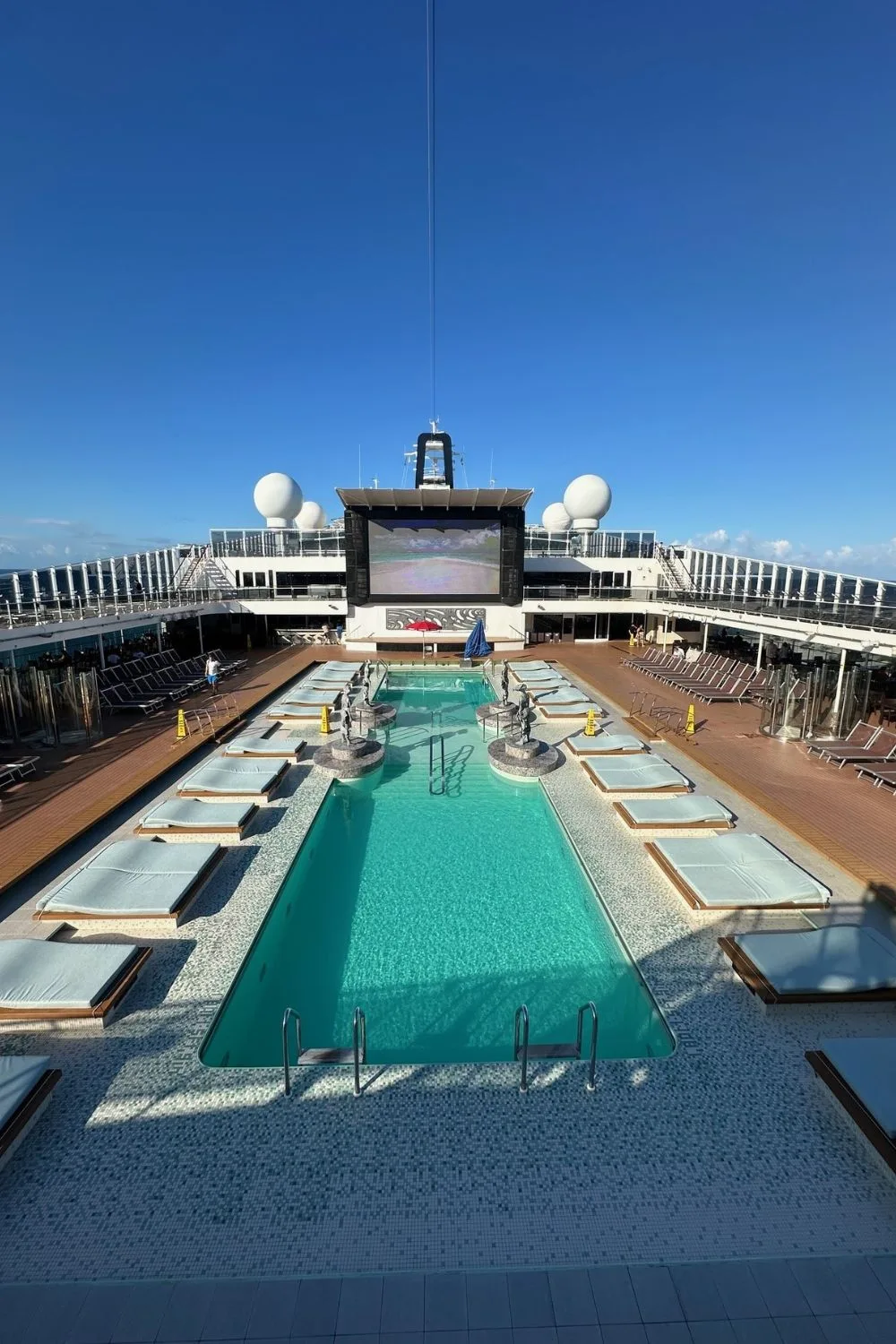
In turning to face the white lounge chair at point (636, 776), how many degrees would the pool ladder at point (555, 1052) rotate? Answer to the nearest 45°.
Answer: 0° — it already faces it

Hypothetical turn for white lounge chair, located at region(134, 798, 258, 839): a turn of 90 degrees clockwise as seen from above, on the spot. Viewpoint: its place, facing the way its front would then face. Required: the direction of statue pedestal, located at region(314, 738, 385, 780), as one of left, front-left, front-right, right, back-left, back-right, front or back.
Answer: back-left

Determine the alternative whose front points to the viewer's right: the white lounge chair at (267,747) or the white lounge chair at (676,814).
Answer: the white lounge chair at (267,747)

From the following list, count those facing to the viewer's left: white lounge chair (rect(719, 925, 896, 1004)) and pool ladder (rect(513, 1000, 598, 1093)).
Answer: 1

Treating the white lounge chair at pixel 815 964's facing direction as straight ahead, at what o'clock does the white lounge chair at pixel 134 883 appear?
the white lounge chair at pixel 134 883 is roughly at 11 o'clock from the white lounge chair at pixel 815 964.

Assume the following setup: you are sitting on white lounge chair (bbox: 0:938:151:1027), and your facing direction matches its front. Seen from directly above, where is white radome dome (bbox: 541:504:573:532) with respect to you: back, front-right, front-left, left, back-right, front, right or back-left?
front-left

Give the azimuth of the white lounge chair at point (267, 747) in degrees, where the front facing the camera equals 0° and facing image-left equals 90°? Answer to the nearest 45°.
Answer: approximately 270°

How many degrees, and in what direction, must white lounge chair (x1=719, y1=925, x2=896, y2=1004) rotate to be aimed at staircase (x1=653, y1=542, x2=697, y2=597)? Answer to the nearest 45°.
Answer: approximately 90° to its right

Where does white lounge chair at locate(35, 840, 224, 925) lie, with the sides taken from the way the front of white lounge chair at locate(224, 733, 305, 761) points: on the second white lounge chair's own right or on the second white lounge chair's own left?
on the second white lounge chair's own right

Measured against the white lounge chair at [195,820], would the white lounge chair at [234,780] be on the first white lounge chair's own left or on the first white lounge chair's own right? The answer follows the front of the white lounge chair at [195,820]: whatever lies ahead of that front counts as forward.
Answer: on the first white lounge chair's own left

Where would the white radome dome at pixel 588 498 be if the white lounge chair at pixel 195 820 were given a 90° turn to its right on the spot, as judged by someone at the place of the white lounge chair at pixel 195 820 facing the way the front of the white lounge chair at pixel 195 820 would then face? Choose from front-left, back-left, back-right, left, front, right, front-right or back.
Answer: back-left

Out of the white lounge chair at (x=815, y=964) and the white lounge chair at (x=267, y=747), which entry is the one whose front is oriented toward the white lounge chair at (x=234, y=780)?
the white lounge chair at (x=815, y=964)

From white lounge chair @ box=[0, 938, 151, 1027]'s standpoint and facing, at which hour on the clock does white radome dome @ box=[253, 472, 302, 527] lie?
The white radome dome is roughly at 10 o'clock from the white lounge chair.

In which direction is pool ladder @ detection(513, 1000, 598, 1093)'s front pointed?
away from the camera

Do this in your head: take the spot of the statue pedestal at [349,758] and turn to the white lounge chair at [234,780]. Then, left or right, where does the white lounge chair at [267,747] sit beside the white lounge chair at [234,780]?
right

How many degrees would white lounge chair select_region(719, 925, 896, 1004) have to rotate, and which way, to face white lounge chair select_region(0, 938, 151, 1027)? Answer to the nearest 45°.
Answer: approximately 45° to its left

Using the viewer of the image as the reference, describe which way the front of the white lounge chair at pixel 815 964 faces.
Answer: facing to the left of the viewer

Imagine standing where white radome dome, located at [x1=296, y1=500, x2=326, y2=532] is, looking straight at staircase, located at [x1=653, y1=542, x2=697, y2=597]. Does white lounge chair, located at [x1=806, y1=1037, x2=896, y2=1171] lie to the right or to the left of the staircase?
right

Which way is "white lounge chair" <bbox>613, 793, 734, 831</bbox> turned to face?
to the viewer's left

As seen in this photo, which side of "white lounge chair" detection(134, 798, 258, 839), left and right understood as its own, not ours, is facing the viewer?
right
